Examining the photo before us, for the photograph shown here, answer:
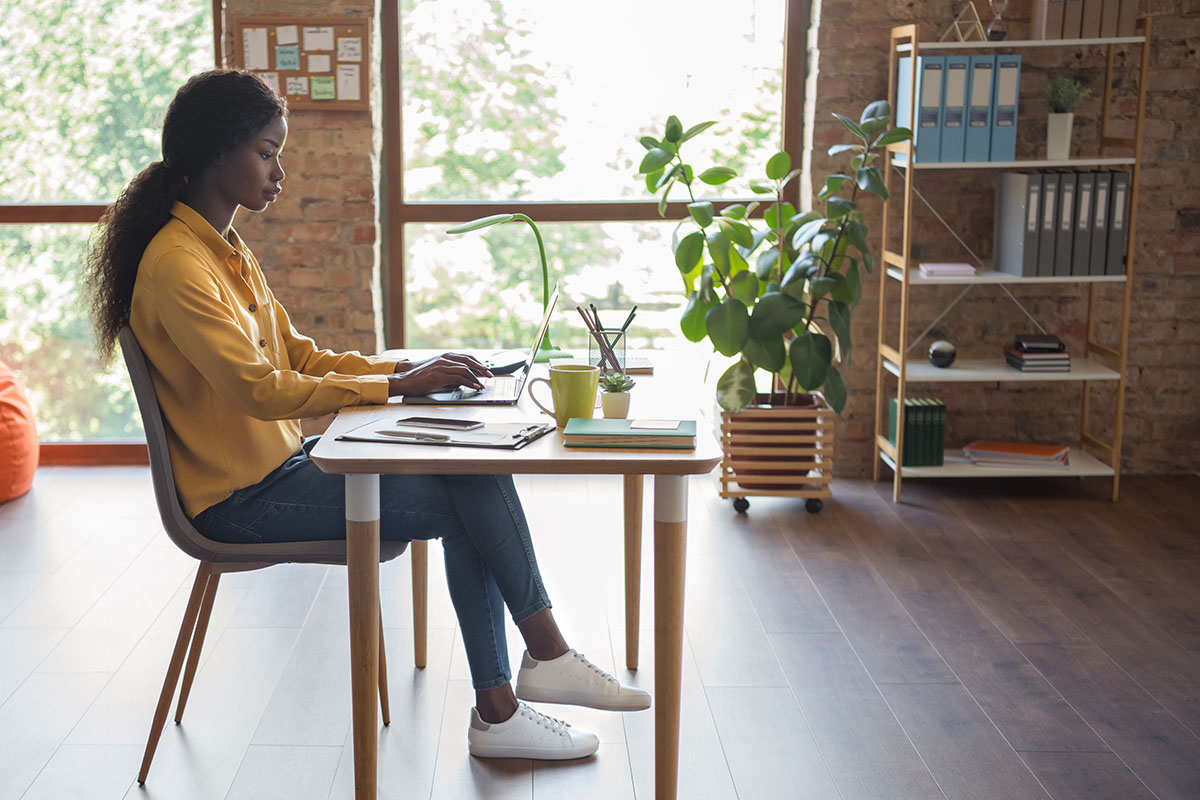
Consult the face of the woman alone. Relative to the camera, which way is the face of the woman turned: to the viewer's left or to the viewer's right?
to the viewer's right

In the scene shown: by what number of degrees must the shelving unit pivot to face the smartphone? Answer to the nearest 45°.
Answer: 0° — it already faces it

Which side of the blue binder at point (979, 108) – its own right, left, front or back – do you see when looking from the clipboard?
front

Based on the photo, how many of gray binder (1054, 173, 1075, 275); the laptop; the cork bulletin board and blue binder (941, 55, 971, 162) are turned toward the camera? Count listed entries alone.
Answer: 3

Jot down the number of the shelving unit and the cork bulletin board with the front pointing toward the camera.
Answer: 2

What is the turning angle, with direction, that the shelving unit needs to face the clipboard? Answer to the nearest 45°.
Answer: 0° — it already faces it

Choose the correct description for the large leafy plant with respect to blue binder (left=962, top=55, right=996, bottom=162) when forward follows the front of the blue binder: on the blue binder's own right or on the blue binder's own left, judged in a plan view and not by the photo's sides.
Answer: on the blue binder's own right

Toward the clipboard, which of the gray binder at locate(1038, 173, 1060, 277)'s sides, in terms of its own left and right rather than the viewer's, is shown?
front

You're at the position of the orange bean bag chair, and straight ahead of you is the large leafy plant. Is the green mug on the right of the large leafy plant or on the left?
right

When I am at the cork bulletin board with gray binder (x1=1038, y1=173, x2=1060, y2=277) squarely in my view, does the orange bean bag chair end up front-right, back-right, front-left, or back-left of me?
back-right

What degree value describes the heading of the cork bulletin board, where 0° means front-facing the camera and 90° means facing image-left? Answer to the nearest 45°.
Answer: approximately 0°

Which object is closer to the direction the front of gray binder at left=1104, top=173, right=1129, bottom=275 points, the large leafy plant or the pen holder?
the pen holder
